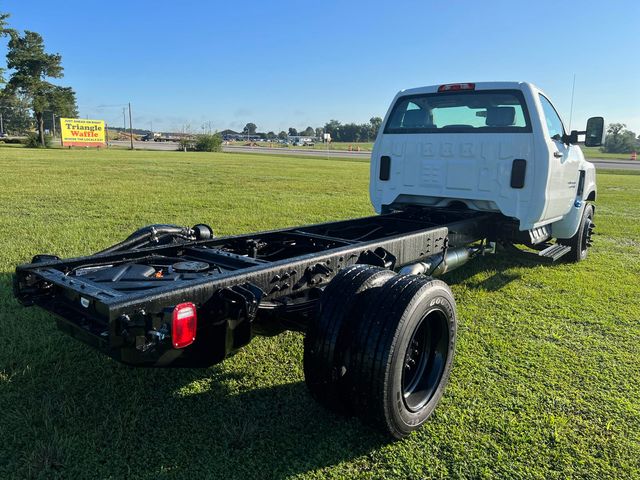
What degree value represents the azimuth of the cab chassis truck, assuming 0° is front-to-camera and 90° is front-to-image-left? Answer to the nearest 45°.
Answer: approximately 225°
